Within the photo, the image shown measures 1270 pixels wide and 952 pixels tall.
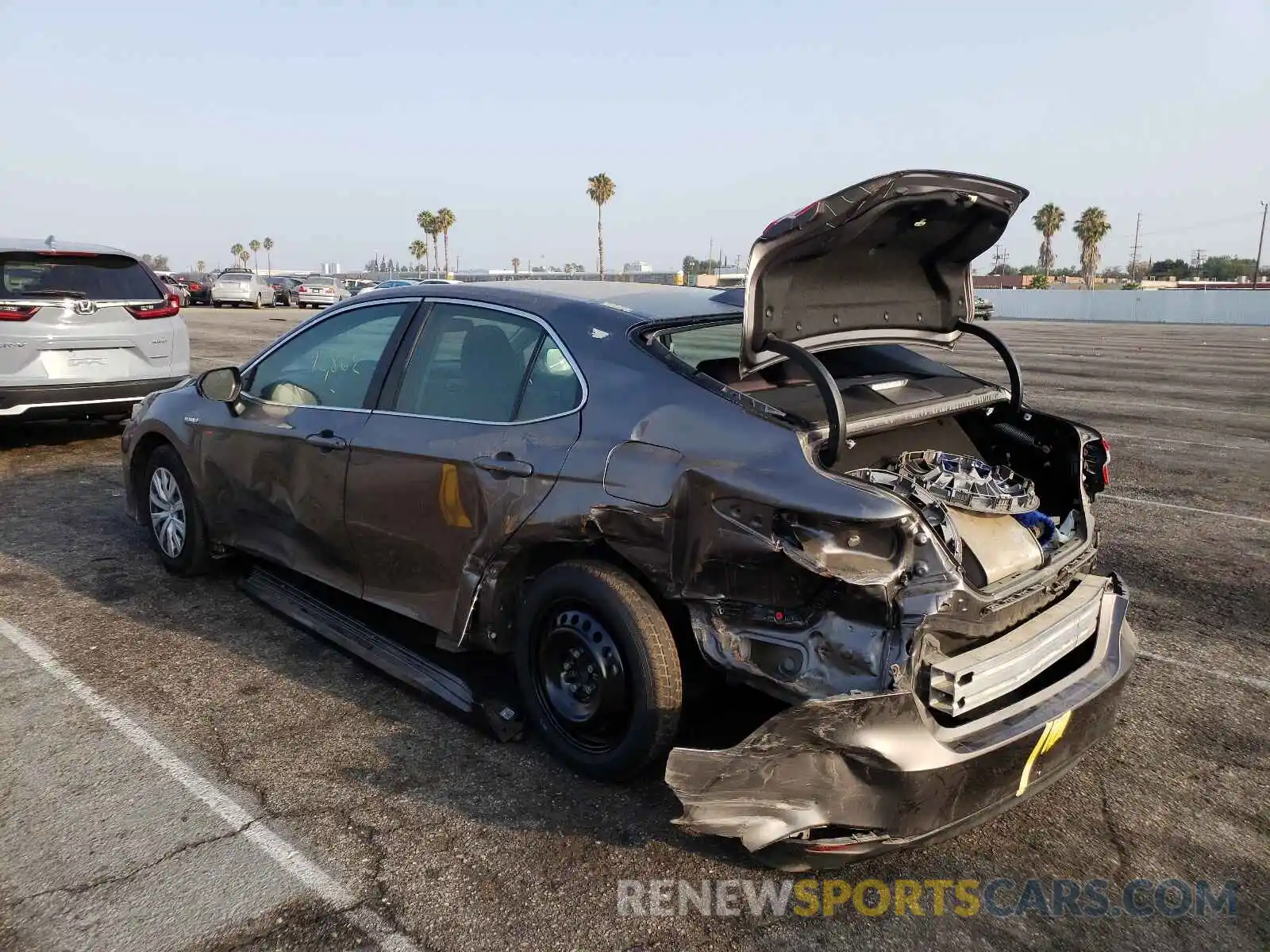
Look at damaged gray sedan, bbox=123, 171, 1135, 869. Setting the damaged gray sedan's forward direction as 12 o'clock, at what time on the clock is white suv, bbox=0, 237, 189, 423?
The white suv is roughly at 12 o'clock from the damaged gray sedan.

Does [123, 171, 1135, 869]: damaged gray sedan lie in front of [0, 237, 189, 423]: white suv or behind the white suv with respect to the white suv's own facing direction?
behind

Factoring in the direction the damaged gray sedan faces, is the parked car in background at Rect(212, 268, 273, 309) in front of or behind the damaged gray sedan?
in front

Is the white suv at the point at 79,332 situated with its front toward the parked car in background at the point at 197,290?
yes

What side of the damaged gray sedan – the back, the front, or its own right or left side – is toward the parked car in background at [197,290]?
front

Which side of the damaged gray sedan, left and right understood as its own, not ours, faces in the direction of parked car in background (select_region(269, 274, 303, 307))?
front

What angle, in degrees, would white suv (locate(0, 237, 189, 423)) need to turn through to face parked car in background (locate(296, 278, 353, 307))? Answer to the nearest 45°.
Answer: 0° — it already faces it

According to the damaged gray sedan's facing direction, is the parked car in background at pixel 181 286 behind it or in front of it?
in front

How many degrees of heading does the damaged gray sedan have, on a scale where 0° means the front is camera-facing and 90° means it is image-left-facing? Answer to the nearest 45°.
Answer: approximately 135°

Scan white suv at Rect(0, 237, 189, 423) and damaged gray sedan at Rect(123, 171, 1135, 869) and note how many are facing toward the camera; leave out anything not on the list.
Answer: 0

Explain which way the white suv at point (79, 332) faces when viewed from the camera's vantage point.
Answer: facing away from the viewer

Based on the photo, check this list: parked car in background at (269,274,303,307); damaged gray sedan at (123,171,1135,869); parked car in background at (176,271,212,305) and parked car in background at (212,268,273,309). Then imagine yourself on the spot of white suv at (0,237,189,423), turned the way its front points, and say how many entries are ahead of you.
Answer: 3

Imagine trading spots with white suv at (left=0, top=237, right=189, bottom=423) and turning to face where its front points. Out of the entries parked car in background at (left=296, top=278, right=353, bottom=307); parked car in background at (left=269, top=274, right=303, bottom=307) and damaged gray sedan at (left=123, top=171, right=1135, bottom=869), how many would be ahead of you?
2
